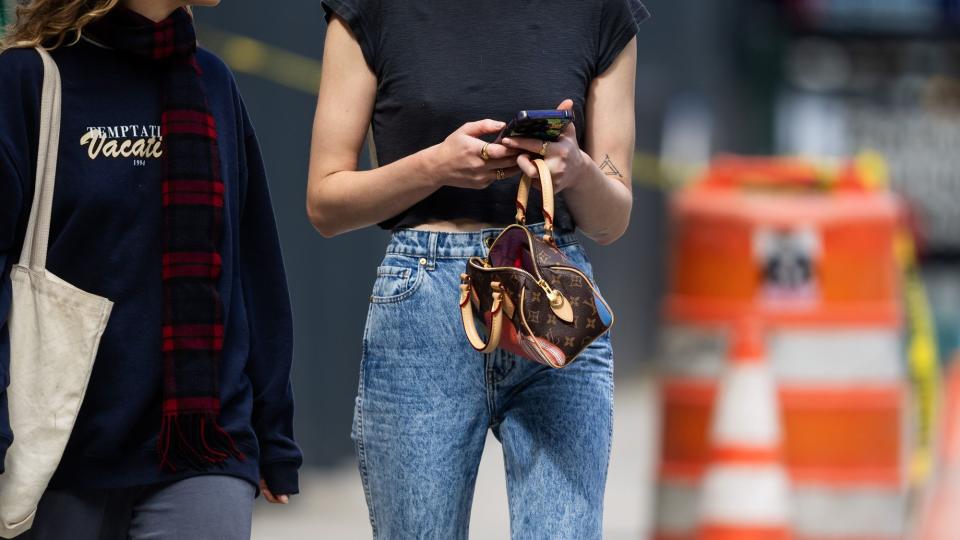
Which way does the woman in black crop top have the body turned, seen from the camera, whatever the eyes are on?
toward the camera

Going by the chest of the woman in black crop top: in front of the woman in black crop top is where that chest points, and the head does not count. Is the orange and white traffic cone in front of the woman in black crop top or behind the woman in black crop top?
behind

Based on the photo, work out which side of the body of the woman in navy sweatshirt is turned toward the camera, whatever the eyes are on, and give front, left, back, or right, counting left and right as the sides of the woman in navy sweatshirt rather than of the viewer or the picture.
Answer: front

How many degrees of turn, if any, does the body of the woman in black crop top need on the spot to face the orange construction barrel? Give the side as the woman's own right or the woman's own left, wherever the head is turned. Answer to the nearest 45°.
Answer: approximately 135° to the woman's own left

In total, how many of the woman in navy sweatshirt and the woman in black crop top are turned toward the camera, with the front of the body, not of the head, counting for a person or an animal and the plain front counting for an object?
2

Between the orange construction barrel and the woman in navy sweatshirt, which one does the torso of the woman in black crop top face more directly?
the woman in navy sweatshirt

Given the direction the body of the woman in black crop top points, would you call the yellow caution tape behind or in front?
behind

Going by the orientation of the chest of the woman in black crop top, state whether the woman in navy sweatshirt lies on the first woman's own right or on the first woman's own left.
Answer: on the first woman's own right
